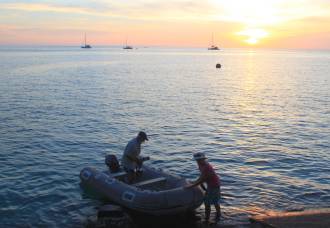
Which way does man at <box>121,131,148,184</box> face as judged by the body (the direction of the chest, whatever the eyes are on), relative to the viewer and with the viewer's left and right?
facing to the right of the viewer

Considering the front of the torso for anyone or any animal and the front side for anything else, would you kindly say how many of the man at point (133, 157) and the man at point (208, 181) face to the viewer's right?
1

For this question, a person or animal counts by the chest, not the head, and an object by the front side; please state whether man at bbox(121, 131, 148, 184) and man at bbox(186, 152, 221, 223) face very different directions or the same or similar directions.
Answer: very different directions

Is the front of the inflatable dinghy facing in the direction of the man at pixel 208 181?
yes

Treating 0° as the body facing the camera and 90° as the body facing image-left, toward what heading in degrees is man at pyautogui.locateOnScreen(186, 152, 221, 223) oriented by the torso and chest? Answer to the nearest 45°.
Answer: approximately 90°

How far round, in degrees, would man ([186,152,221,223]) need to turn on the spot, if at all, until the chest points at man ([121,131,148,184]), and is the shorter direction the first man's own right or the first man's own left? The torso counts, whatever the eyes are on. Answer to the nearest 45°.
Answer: approximately 45° to the first man's own right
